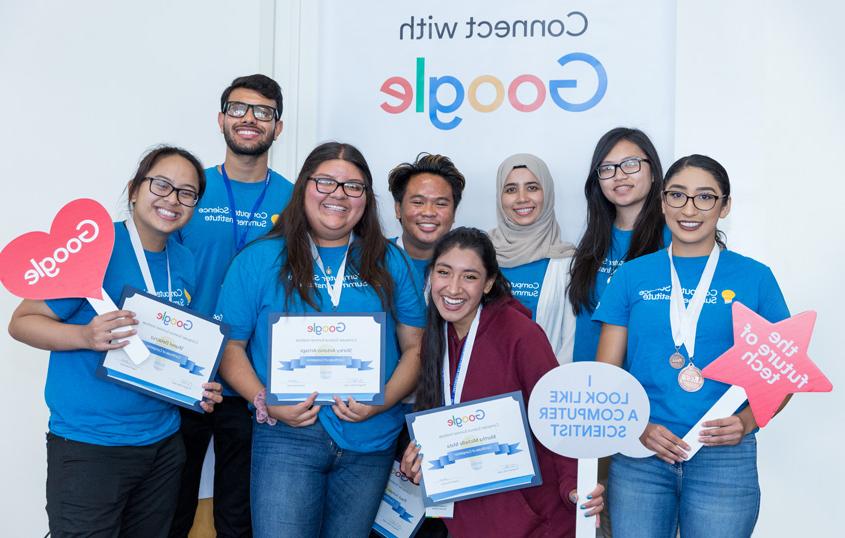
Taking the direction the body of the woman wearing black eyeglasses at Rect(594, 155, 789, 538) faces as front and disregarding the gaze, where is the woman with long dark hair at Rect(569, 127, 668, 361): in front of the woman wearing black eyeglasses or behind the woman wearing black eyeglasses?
behind

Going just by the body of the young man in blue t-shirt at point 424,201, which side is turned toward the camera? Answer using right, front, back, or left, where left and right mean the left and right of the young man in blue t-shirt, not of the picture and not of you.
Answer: front

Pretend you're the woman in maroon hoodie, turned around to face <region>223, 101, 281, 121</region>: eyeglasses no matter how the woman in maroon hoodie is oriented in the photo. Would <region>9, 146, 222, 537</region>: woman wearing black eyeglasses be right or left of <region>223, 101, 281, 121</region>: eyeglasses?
left

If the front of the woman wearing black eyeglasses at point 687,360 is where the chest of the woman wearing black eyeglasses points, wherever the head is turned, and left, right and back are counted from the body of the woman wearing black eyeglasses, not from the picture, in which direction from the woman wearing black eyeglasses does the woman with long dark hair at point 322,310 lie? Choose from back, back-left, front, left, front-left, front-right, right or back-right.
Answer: right

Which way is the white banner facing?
toward the camera

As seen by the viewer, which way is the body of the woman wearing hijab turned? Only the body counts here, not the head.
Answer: toward the camera

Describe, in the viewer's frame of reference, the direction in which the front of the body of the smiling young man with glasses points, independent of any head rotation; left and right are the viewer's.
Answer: facing the viewer
